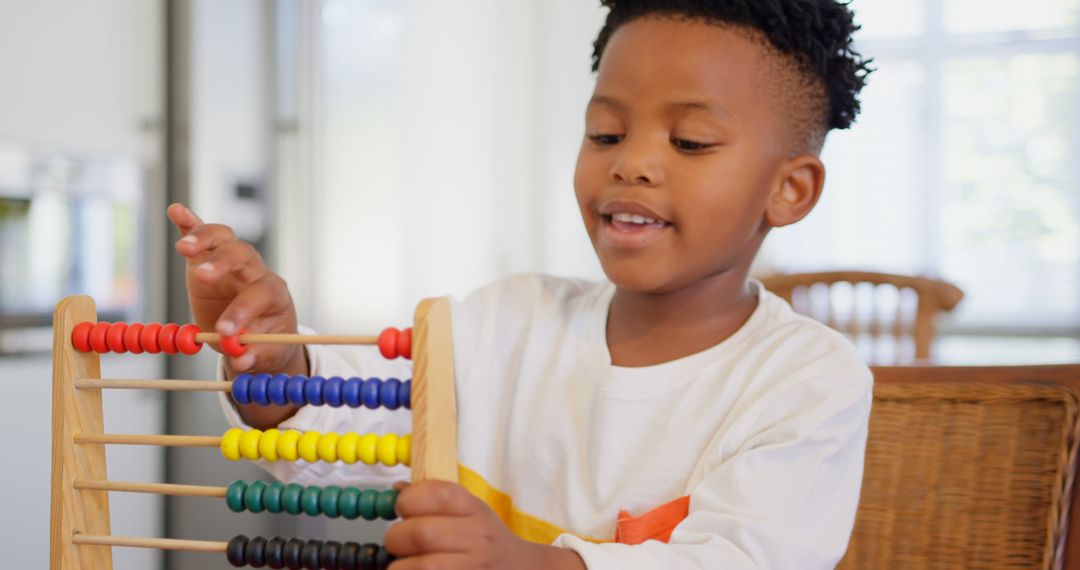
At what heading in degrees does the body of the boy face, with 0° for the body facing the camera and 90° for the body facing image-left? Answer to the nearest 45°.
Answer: approximately 45°
